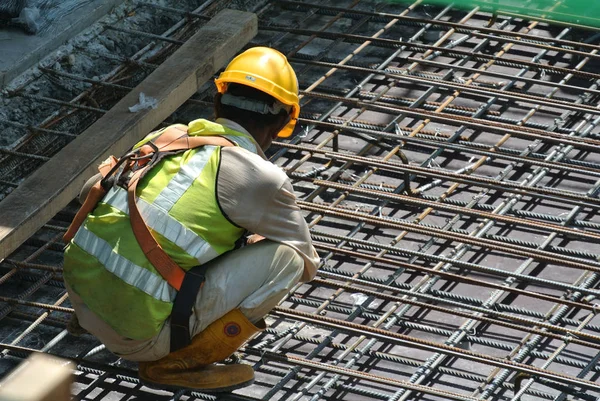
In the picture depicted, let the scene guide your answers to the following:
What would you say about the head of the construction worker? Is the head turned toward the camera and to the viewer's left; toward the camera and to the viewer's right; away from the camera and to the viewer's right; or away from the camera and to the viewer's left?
away from the camera and to the viewer's right

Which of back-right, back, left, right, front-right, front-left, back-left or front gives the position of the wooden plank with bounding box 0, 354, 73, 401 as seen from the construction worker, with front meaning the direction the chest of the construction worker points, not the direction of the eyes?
back-right

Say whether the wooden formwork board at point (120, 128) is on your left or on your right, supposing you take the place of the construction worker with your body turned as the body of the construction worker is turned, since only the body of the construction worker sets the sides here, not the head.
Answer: on your left

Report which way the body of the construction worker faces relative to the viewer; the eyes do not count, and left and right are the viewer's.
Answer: facing away from the viewer and to the right of the viewer
